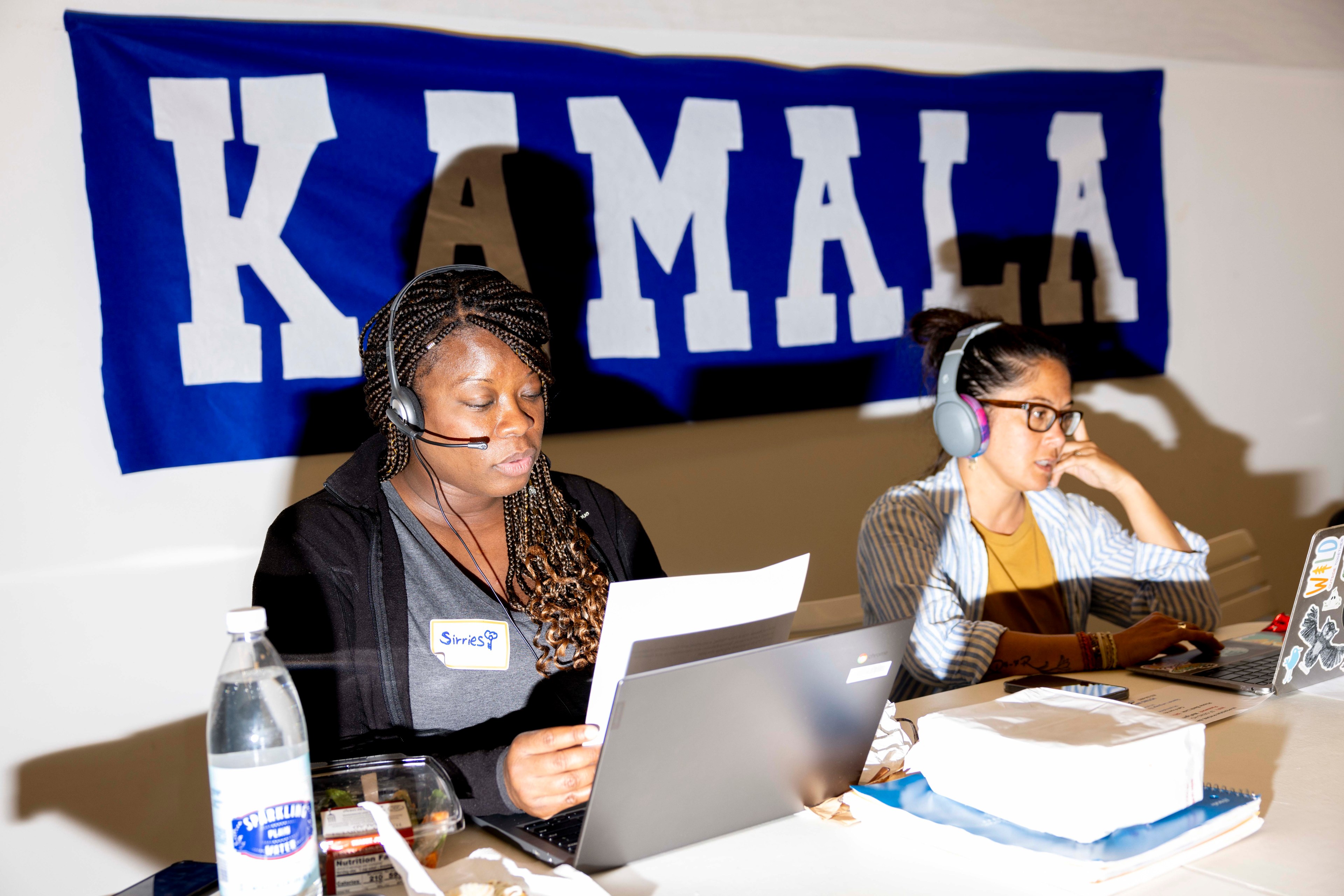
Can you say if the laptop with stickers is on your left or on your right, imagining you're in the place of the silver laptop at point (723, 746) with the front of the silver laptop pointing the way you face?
on your right

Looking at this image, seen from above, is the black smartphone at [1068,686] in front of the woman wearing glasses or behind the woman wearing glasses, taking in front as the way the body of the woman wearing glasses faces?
in front

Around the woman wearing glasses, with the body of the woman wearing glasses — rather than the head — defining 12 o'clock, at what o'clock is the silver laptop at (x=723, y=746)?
The silver laptop is roughly at 2 o'clock from the woman wearing glasses.

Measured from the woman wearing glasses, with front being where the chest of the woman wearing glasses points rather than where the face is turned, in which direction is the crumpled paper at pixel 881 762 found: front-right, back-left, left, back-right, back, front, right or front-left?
front-right

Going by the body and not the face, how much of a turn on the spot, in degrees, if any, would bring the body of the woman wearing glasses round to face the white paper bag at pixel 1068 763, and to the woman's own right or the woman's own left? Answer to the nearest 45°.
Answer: approximately 45° to the woman's own right

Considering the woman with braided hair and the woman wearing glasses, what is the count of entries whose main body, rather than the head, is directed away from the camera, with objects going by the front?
0

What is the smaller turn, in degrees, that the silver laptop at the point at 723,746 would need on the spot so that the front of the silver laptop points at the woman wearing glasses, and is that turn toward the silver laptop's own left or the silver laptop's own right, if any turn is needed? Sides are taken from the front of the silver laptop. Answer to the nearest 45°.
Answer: approximately 90° to the silver laptop's own right

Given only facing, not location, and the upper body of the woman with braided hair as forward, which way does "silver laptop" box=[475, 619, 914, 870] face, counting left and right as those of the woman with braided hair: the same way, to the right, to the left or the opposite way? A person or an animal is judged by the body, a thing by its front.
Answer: the opposite way

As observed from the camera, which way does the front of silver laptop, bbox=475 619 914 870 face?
facing away from the viewer and to the left of the viewer

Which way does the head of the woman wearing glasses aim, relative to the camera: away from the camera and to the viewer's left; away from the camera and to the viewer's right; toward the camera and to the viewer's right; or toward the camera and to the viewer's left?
toward the camera and to the viewer's right
